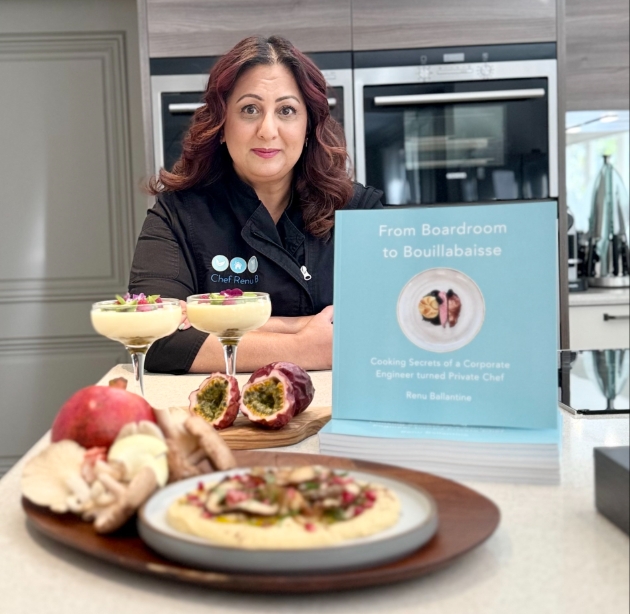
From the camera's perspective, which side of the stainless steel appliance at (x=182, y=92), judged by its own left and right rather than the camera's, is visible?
front

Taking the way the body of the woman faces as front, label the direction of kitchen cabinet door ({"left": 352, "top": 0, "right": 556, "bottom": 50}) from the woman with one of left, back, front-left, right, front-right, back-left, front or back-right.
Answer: back-left

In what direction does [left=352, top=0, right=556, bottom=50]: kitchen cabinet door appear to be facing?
toward the camera

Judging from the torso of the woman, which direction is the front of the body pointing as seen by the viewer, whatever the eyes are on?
toward the camera

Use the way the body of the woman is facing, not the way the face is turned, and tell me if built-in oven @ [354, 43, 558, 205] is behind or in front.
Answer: behind

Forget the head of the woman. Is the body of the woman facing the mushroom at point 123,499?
yes

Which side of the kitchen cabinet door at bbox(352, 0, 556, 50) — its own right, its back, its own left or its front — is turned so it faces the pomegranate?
front

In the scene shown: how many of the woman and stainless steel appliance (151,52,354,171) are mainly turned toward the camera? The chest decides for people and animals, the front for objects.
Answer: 2

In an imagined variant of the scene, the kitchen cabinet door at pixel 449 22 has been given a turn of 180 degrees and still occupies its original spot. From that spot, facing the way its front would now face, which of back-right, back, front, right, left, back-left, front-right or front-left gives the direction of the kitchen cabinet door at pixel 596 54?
front-right

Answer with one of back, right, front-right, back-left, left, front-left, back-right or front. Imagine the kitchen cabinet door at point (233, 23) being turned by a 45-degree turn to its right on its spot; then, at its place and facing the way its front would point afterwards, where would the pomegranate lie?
front-left
